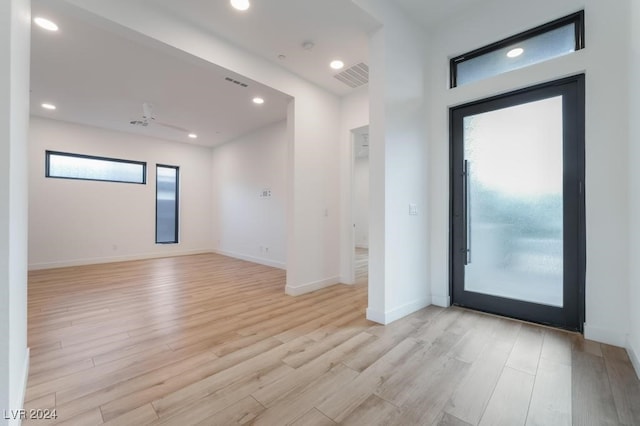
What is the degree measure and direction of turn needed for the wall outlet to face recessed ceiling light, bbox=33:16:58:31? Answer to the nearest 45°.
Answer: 0° — it already faces it

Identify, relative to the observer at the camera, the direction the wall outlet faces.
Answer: facing the viewer and to the left of the viewer

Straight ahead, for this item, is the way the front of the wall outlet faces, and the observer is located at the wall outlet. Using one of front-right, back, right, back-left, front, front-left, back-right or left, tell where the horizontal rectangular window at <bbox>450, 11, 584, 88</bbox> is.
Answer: left

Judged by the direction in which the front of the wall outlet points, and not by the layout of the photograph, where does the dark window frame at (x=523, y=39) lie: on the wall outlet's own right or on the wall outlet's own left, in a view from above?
on the wall outlet's own left

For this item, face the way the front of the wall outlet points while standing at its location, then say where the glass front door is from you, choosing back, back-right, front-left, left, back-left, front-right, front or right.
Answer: left

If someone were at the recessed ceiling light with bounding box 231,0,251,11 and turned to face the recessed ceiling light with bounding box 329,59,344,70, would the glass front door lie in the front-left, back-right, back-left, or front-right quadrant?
front-right

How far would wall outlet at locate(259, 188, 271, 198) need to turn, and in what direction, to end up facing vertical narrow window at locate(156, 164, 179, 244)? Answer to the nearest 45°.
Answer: approximately 90° to its right

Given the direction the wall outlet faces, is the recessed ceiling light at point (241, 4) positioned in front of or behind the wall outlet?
in front

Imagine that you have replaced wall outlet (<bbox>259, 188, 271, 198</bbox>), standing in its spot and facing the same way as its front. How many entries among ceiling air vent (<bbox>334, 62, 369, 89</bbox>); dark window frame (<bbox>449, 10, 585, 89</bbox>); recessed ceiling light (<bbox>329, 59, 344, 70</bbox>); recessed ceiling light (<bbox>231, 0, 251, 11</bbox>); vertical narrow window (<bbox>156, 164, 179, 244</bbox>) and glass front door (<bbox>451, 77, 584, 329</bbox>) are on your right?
1

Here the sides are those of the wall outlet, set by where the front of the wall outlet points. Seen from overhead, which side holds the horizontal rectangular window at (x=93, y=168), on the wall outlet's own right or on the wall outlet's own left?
on the wall outlet's own right

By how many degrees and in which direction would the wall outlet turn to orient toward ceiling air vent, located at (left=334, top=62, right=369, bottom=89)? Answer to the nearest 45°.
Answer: approximately 90° to its left
